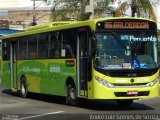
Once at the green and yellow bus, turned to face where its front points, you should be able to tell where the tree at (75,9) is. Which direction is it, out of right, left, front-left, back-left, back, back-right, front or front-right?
back-left

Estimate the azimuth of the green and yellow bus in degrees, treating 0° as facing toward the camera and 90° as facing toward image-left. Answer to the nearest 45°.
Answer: approximately 315°

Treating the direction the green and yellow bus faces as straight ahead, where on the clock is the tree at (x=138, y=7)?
The tree is roughly at 8 o'clock from the green and yellow bus.
